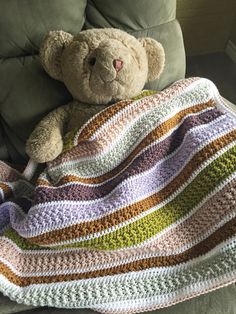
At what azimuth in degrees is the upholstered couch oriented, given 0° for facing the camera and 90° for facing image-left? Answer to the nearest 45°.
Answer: approximately 0°

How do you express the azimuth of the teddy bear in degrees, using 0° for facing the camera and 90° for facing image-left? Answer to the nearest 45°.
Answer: approximately 315°
